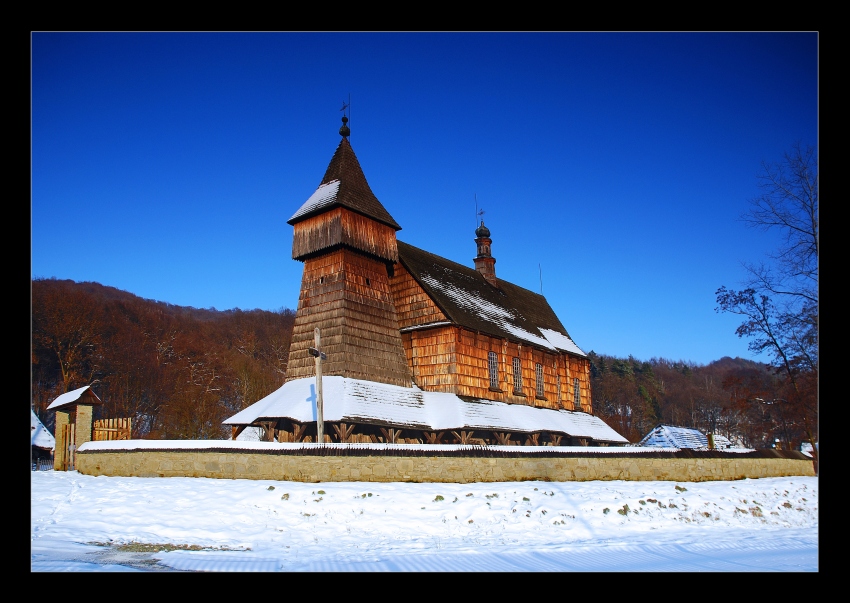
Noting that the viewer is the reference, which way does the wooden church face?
facing the viewer and to the left of the viewer

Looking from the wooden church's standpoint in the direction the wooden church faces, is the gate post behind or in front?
in front

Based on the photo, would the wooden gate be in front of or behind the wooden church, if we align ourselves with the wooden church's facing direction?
in front

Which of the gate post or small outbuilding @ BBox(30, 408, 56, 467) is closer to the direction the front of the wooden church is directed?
the gate post
